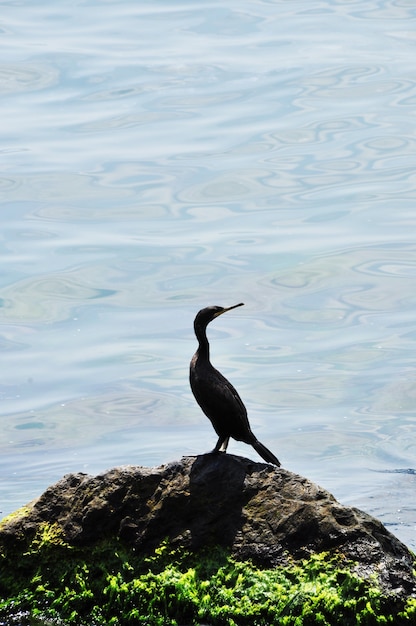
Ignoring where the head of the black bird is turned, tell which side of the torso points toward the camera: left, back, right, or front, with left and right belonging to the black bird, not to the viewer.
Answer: left
